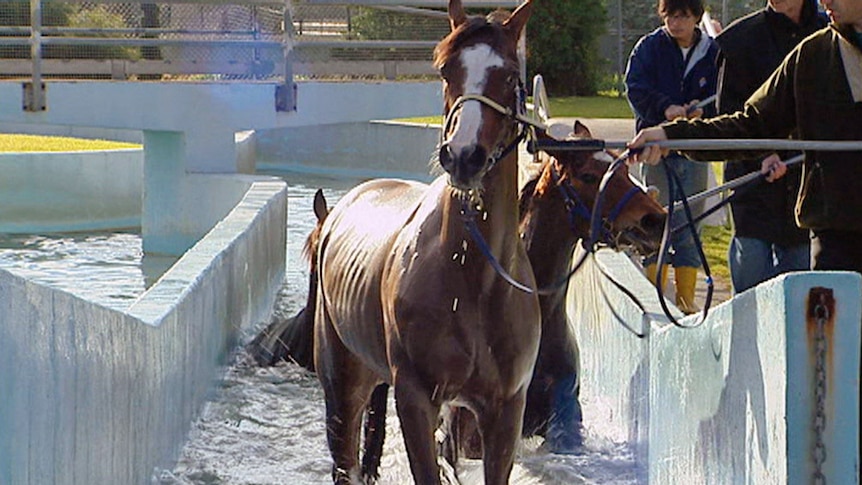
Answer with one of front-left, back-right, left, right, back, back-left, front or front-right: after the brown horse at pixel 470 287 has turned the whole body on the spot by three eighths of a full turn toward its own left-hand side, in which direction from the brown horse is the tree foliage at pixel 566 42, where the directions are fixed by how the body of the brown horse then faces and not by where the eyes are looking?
front

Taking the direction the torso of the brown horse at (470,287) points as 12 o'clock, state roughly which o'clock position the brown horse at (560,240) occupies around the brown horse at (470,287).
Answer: the brown horse at (560,240) is roughly at 8 o'clock from the brown horse at (470,287).

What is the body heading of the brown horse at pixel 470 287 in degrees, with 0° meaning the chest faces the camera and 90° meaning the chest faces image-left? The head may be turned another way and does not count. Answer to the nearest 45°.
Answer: approximately 315°

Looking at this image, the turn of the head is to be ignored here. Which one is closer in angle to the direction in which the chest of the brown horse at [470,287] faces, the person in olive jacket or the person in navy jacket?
the person in olive jacket
